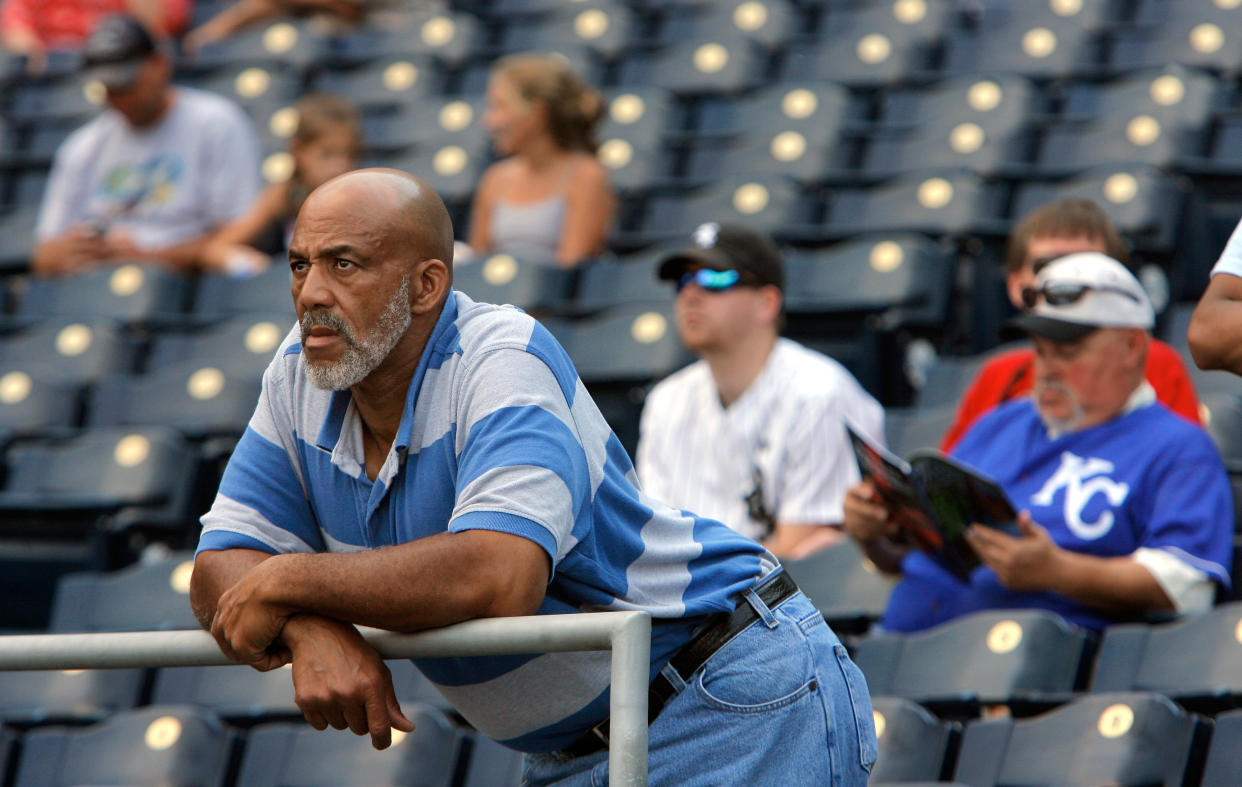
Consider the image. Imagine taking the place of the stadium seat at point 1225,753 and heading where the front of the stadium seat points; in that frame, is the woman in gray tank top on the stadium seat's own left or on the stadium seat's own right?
on the stadium seat's own right

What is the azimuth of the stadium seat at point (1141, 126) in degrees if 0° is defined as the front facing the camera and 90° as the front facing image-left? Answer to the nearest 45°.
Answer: approximately 45°

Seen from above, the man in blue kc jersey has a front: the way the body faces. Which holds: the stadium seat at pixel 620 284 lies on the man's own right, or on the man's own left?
on the man's own right

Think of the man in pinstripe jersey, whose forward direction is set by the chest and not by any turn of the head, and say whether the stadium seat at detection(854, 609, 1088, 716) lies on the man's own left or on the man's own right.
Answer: on the man's own left

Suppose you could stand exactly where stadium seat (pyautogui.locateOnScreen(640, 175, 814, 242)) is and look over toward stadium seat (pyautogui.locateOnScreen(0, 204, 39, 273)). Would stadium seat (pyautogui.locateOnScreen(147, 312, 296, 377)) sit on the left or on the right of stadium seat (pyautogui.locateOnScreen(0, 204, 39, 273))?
left

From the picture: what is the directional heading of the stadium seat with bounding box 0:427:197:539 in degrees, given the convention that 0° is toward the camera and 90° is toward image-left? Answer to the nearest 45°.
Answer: approximately 45°

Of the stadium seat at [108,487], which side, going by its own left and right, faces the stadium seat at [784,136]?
back

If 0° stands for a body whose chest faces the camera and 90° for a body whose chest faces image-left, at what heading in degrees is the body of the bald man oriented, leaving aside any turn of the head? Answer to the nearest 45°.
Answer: approximately 45°

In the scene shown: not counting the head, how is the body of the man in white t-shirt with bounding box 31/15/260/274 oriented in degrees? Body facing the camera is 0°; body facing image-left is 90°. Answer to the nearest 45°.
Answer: approximately 45°

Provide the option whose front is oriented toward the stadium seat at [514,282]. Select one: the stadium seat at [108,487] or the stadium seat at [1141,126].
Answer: the stadium seat at [1141,126]

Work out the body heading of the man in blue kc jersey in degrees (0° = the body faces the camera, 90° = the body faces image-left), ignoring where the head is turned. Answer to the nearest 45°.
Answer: approximately 45°

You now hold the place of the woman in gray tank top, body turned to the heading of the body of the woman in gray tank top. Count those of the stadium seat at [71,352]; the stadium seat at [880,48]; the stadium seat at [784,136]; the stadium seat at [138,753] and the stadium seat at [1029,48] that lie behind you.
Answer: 3

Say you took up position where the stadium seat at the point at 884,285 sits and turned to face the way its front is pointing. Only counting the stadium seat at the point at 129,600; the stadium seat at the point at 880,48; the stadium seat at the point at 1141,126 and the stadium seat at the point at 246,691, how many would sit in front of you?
2
